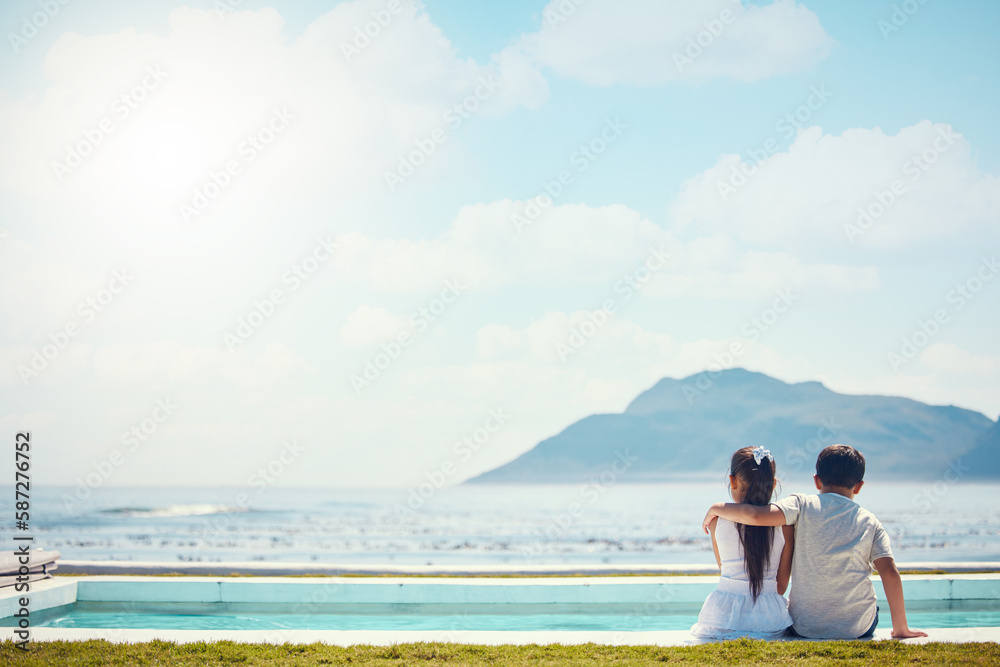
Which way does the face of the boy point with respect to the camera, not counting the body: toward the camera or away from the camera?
away from the camera

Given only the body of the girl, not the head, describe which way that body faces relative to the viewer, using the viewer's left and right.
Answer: facing away from the viewer

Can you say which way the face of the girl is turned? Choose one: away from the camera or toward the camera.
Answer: away from the camera

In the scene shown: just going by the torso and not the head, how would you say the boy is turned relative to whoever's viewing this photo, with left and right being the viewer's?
facing away from the viewer
